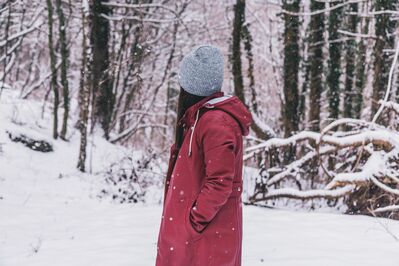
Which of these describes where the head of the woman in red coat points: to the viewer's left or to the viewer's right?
to the viewer's left

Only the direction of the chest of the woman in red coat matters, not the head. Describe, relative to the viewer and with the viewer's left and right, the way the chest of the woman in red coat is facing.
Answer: facing to the left of the viewer
